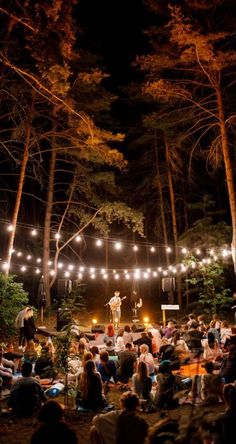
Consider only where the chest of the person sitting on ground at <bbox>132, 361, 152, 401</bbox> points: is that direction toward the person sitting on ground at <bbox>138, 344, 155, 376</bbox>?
yes

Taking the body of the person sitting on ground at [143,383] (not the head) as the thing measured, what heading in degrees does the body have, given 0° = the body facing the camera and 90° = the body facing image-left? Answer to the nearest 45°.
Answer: approximately 180°

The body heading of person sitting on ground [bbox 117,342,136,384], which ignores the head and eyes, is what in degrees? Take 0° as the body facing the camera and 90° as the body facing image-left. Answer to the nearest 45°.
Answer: approximately 180°

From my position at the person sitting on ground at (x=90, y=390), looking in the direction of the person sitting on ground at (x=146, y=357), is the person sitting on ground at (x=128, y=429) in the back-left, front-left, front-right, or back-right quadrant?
back-right

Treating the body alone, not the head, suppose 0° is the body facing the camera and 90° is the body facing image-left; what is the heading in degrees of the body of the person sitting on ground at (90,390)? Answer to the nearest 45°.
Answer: approximately 180°

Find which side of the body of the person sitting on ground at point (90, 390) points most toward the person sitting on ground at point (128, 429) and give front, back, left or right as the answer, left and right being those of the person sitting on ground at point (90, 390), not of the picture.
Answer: back

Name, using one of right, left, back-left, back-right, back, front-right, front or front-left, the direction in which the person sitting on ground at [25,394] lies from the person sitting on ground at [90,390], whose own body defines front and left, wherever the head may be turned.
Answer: left

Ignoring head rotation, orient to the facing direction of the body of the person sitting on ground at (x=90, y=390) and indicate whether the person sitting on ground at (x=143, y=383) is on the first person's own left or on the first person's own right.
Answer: on the first person's own right

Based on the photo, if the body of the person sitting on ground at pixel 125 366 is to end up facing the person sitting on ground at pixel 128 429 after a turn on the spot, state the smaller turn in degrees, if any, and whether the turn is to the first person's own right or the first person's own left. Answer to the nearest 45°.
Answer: approximately 180°

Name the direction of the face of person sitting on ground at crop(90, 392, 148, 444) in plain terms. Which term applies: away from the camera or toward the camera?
away from the camera
